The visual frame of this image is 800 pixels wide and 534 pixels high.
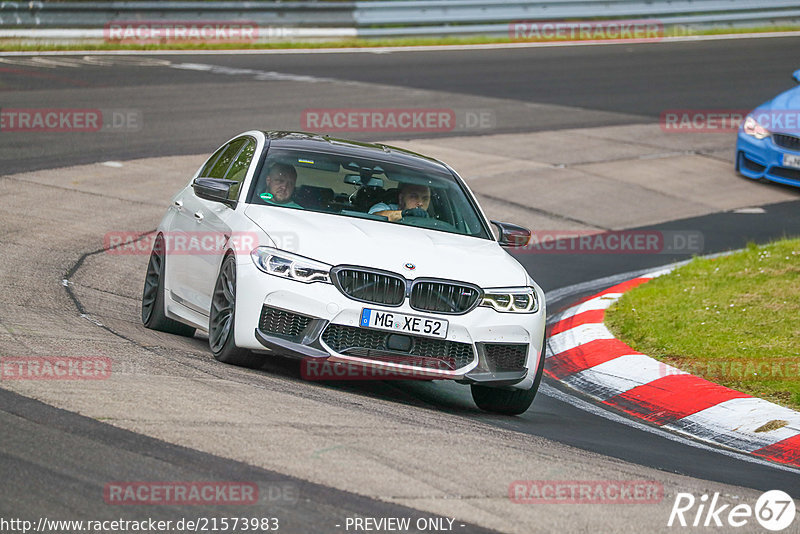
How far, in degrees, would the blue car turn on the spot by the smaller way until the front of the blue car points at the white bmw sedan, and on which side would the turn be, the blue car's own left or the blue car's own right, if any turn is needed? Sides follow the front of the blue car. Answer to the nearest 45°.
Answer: approximately 45° to the blue car's own left

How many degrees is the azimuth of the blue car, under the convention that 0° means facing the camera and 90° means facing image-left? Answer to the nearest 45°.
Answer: approximately 45°

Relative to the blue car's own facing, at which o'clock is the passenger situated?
The passenger is roughly at 11 o'clock from the blue car.

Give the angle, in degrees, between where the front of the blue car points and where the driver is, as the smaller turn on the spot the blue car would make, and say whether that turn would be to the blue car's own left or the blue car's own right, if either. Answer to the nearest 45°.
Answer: approximately 45° to the blue car's own left
